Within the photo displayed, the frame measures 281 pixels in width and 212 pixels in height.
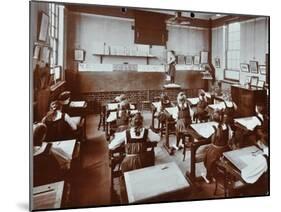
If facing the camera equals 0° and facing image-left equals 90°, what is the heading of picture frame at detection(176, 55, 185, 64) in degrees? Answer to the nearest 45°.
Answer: approximately 0°
